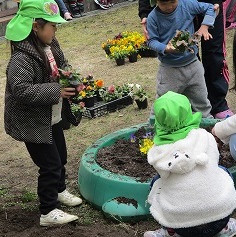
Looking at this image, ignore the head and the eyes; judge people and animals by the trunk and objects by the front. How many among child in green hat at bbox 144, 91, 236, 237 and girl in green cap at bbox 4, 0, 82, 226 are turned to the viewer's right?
1

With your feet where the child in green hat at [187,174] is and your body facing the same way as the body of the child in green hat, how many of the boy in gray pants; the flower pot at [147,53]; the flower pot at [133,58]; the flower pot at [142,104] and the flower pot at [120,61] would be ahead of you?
5

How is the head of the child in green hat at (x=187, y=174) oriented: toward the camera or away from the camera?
away from the camera

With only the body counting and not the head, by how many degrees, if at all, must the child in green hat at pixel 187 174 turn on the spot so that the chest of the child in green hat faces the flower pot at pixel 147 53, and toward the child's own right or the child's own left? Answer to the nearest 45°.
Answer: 0° — they already face it

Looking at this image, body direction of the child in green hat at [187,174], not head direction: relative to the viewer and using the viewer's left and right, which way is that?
facing away from the viewer

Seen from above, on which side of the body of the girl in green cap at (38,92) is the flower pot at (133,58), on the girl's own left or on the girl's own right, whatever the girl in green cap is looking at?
on the girl's own left

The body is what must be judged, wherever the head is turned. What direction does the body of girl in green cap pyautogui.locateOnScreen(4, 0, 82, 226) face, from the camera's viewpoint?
to the viewer's right

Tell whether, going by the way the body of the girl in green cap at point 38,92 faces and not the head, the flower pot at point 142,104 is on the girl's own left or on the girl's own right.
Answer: on the girl's own left

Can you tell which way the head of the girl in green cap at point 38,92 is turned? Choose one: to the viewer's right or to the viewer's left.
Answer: to the viewer's right

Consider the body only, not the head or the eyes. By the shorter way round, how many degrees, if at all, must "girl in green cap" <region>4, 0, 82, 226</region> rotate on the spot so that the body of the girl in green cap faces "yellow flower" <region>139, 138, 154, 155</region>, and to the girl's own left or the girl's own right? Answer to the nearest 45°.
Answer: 0° — they already face it

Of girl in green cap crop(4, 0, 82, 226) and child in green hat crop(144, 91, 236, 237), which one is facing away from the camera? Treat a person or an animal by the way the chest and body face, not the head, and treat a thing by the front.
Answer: the child in green hat

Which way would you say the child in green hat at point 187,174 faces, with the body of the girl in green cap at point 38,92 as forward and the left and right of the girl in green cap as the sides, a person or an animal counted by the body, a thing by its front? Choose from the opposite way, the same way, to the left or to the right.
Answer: to the left

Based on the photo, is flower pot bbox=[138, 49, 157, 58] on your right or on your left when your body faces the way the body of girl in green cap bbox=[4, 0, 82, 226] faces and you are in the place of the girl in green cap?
on your left

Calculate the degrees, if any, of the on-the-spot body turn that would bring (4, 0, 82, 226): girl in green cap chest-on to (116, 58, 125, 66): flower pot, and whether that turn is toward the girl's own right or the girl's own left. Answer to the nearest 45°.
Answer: approximately 90° to the girl's own left
